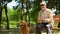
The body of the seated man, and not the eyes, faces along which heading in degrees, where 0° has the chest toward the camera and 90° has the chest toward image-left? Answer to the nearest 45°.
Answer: approximately 45°
